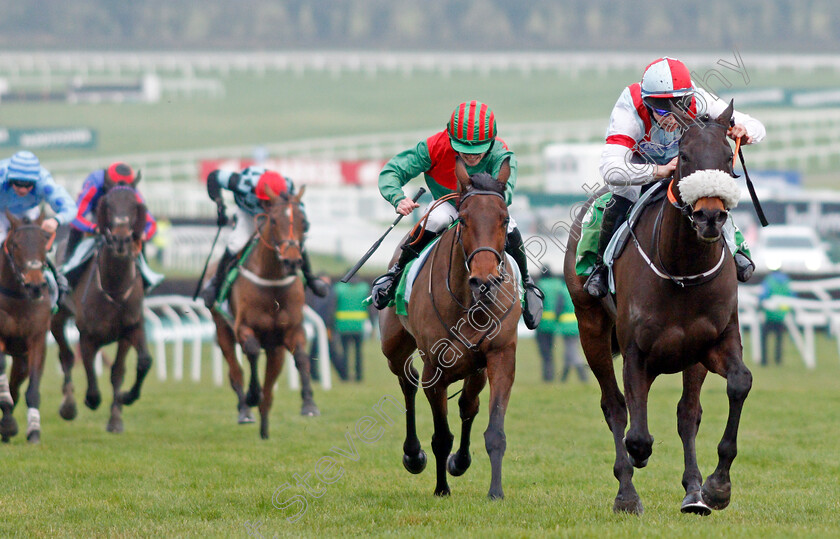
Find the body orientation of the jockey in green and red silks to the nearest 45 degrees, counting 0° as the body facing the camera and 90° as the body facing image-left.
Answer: approximately 0°

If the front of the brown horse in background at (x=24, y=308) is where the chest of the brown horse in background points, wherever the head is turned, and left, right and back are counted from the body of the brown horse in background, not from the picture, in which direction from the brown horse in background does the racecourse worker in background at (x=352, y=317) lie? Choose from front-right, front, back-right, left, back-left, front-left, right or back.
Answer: back-left

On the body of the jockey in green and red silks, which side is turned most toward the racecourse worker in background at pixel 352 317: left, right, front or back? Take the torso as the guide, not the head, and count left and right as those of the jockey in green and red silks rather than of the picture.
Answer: back

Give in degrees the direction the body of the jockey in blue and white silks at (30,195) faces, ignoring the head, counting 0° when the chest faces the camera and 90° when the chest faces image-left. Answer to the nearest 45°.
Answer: approximately 0°

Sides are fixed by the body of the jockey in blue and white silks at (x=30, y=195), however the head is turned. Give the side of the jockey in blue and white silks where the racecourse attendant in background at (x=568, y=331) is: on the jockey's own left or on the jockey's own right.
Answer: on the jockey's own left

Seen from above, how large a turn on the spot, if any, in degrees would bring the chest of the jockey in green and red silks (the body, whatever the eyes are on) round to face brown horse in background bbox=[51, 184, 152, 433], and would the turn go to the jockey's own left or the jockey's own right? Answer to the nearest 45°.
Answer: approximately 135° to the jockey's own right

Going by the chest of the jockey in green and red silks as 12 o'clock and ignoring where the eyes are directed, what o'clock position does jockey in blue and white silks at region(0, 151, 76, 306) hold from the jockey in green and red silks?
The jockey in blue and white silks is roughly at 4 o'clock from the jockey in green and red silks.
